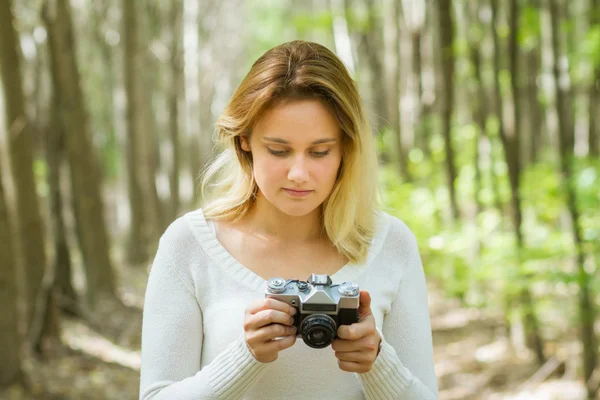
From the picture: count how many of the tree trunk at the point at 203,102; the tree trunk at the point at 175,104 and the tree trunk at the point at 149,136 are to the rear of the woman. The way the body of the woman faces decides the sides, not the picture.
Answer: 3

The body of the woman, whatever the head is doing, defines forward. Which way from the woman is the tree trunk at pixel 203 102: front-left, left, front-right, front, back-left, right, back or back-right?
back

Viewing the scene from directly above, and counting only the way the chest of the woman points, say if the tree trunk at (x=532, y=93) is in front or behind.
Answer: behind

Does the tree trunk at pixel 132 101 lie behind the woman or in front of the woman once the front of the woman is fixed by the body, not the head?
behind

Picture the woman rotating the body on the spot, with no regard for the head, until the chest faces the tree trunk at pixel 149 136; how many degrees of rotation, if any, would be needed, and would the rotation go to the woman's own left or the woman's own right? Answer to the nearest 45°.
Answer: approximately 180°

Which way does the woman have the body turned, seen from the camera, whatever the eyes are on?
toward the camera

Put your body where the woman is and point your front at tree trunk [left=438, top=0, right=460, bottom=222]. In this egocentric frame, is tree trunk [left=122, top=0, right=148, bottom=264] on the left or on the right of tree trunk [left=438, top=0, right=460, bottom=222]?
left

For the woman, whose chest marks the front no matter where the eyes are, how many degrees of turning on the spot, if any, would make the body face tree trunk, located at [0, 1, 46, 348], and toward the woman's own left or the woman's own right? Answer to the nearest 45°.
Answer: approximately 135° to the woman's own right

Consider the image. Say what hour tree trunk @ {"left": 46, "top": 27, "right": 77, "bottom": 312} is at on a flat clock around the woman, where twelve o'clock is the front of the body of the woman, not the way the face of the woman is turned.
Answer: The tree trunk is roughly at 5 o'clock from the woman.

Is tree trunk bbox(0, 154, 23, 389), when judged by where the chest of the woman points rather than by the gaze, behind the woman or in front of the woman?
behind
